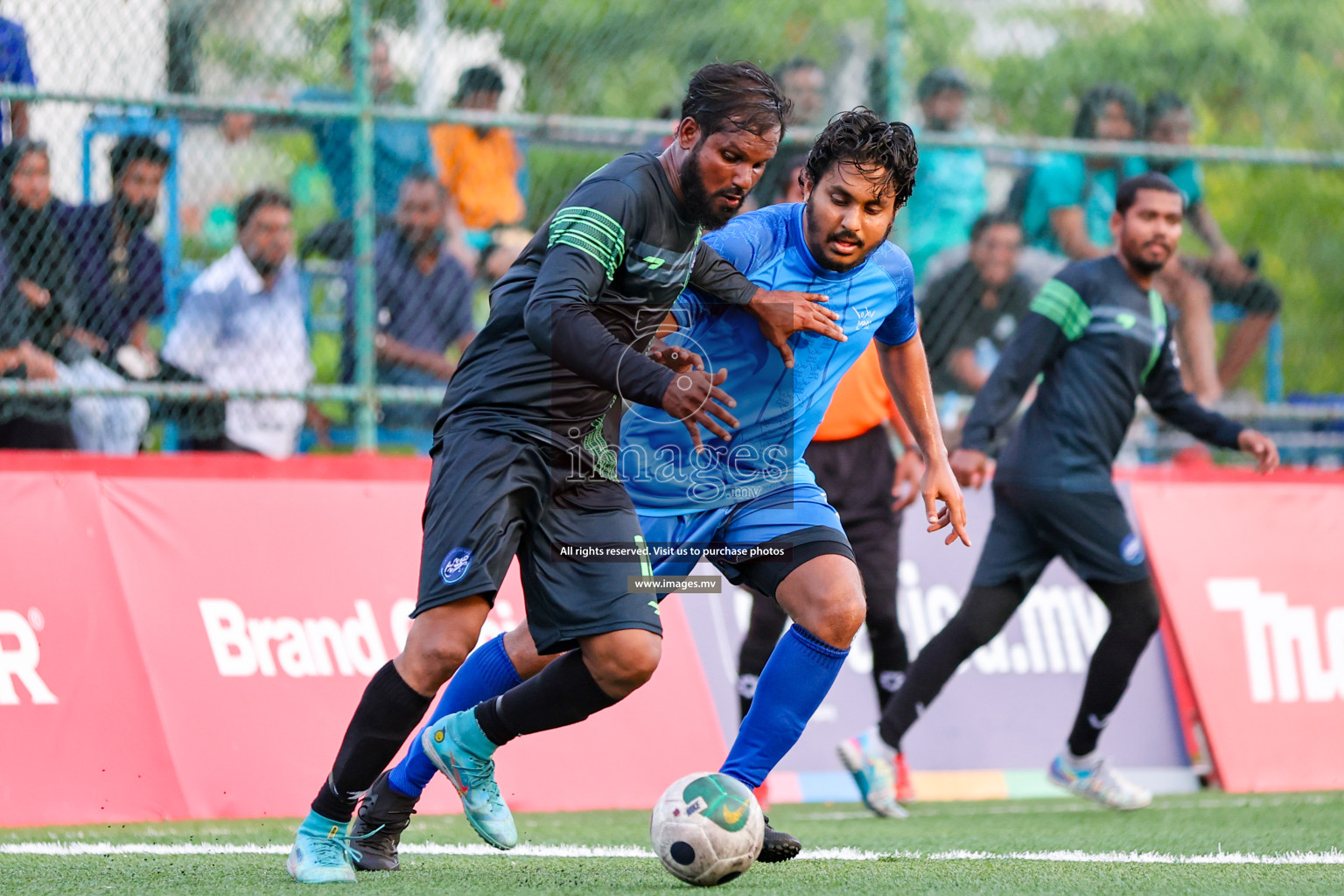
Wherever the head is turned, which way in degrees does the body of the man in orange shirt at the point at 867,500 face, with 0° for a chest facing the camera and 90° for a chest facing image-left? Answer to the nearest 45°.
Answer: approximately 0°

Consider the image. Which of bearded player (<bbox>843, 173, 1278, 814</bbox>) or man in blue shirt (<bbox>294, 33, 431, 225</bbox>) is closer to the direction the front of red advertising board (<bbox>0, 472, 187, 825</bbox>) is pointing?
the bearded player

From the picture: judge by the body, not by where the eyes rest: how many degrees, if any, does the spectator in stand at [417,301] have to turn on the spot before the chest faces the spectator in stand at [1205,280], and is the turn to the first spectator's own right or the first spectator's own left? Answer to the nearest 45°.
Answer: approximately 90° to the first spectator's own left

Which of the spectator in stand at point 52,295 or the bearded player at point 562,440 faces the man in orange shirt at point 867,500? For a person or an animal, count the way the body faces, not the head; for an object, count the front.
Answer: the spectator in stand

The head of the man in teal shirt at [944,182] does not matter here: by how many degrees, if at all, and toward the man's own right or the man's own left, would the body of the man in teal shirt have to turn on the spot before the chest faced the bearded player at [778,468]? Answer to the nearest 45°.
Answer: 0° — they already face them

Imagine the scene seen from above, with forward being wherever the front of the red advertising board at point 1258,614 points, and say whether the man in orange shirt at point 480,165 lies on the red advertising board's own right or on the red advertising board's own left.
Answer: on the red advertising board's own right

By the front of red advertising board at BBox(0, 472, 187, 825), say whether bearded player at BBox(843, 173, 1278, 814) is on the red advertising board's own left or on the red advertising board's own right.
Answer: on the red advertising board's own left
